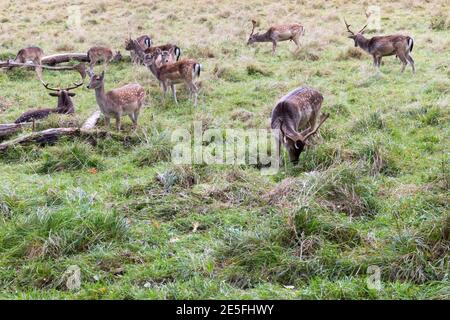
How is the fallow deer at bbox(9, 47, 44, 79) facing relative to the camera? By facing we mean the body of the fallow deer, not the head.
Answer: to the viewer's left

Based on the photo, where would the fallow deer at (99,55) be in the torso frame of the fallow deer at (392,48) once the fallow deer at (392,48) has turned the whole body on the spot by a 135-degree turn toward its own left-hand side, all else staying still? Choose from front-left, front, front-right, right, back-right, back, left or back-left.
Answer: back-right

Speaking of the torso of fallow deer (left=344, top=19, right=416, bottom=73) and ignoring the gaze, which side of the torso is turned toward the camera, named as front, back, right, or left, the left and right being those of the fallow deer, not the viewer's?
left

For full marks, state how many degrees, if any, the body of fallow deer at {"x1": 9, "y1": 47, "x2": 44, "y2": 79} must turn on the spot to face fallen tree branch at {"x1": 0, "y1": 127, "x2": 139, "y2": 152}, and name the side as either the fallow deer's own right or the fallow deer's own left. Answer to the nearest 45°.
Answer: approximately 90° to the fallow deer's own left

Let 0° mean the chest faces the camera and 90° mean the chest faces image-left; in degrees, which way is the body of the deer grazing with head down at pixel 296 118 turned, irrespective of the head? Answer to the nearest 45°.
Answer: approximately 45°

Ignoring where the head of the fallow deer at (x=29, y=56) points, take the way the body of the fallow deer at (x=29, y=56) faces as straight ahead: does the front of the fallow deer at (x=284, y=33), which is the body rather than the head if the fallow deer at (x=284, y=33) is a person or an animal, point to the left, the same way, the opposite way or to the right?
the same way

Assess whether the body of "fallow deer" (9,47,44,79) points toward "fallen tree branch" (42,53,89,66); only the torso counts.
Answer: no

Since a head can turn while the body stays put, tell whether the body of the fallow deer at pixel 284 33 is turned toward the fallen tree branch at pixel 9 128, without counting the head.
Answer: no

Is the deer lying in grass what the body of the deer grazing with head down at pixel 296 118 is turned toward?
no

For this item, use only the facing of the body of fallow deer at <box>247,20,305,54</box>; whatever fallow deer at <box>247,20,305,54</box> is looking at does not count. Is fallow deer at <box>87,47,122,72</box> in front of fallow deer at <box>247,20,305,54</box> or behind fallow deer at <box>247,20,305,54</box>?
in front

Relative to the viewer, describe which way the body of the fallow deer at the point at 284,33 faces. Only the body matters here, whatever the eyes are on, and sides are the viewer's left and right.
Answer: facing to the left of the viewer

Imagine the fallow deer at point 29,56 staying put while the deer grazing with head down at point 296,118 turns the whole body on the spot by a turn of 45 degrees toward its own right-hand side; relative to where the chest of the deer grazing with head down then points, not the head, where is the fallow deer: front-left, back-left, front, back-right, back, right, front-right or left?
front-right

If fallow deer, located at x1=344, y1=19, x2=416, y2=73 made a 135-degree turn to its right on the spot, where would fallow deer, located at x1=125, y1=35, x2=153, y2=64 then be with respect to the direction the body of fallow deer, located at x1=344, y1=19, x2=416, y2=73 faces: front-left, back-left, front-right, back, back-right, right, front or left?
back-left

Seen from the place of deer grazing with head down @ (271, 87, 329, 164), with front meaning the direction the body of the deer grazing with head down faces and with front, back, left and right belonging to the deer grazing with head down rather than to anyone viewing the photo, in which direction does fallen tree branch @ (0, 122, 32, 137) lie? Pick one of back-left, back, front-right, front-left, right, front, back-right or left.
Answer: front-right
